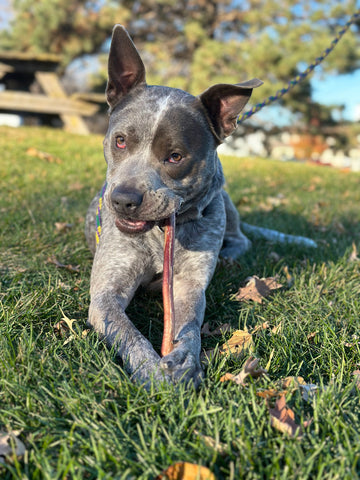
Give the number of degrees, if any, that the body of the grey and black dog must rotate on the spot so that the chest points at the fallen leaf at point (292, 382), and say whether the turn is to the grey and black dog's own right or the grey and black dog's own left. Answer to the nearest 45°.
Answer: approximately 45° to the grey and black dog's own left

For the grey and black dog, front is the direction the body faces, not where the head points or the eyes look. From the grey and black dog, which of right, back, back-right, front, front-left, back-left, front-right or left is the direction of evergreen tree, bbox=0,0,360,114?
back

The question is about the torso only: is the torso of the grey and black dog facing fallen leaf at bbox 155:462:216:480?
yes

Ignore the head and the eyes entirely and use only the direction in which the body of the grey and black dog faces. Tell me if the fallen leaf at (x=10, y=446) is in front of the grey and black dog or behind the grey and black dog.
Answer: in front

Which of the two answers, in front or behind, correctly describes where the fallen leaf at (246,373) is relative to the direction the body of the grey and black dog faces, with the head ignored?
in front

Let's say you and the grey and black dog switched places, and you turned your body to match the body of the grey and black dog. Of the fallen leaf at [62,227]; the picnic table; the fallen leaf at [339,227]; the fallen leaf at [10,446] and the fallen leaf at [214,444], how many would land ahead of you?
2

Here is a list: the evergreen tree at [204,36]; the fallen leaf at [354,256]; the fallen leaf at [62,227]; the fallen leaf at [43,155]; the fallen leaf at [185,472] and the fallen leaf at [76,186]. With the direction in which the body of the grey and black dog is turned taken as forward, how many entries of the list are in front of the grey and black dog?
1

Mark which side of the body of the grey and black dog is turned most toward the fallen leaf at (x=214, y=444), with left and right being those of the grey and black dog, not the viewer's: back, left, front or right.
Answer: front

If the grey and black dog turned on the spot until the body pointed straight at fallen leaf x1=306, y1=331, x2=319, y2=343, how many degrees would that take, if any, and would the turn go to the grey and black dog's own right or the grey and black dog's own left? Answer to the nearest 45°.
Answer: approximately 45° to the grey and black dog's own left

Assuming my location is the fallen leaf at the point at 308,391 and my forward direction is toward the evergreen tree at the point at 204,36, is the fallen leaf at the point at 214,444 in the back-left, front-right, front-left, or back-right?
back-left

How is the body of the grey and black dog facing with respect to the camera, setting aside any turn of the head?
toward the camera
